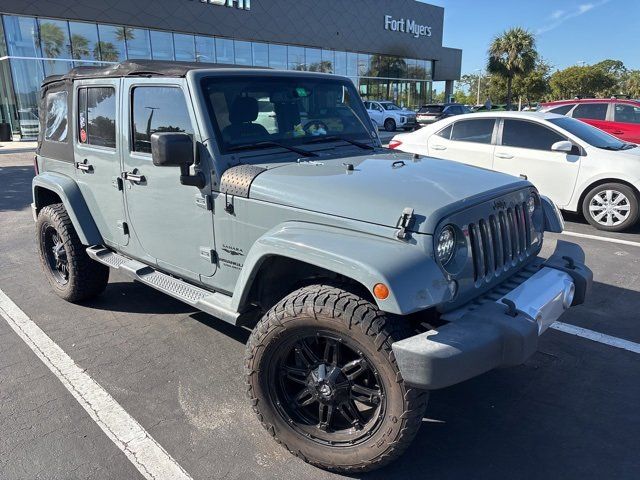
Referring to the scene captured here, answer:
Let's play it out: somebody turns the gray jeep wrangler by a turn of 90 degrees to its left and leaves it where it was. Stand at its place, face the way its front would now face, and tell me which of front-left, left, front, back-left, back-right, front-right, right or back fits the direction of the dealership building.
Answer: front-left

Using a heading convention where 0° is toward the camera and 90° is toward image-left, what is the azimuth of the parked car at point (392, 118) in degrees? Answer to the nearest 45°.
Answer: approximately 315°

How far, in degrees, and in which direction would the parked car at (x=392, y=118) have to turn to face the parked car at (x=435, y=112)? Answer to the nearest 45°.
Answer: approximately 90° to its left

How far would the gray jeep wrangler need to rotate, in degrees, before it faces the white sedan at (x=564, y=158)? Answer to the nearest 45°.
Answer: approximately 90° to its left

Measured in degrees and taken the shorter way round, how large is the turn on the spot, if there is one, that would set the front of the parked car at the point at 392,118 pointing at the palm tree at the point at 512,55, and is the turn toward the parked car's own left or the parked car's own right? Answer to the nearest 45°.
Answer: approximately 90° to the parked car's own left

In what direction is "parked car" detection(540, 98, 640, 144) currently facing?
to the viewer's right

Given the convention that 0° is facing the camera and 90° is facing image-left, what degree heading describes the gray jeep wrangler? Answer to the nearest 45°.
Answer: approximately 315°

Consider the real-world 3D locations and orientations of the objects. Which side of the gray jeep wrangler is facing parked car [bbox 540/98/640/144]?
left

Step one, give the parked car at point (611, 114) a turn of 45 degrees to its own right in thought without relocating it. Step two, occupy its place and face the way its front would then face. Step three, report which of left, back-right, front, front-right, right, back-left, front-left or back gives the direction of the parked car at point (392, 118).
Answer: back

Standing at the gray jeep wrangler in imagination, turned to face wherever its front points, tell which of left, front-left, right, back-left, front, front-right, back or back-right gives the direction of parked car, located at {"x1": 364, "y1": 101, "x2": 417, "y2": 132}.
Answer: back-left

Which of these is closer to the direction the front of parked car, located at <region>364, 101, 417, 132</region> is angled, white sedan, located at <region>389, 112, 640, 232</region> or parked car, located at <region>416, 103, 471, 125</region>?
the white sedan
